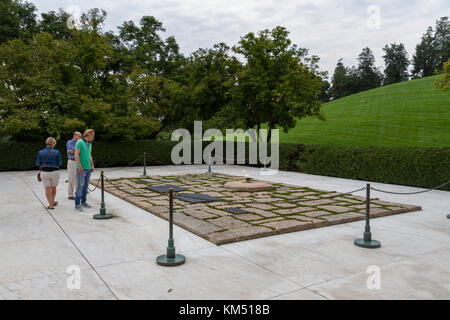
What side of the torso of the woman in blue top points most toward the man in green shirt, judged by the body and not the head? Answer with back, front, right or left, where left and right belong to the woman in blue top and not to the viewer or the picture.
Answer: right

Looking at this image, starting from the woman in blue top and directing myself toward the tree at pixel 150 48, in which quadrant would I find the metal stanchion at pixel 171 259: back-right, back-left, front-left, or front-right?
back-right

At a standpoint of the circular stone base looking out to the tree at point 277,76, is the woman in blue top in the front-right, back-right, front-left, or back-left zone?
back-left

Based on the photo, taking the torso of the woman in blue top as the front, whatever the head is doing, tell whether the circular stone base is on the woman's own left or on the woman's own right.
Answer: on the woman's own right

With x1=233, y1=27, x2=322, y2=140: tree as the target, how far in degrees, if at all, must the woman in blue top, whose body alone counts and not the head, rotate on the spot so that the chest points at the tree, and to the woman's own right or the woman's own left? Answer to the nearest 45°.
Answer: approximately 45° to the woman's own right

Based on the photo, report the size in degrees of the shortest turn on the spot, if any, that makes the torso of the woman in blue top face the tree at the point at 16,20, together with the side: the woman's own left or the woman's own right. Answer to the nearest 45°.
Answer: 0° — they already face it

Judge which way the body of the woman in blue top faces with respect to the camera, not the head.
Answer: away from the camera

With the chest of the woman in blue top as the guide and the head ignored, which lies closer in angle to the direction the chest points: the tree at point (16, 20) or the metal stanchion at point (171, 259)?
the tree

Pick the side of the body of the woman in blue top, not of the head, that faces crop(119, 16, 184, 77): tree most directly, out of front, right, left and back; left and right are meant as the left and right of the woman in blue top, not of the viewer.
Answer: front

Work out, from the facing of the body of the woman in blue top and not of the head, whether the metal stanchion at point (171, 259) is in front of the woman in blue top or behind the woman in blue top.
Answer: behind

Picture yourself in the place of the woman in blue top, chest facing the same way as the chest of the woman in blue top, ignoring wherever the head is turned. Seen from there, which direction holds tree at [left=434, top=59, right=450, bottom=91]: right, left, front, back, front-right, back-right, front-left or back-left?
right
